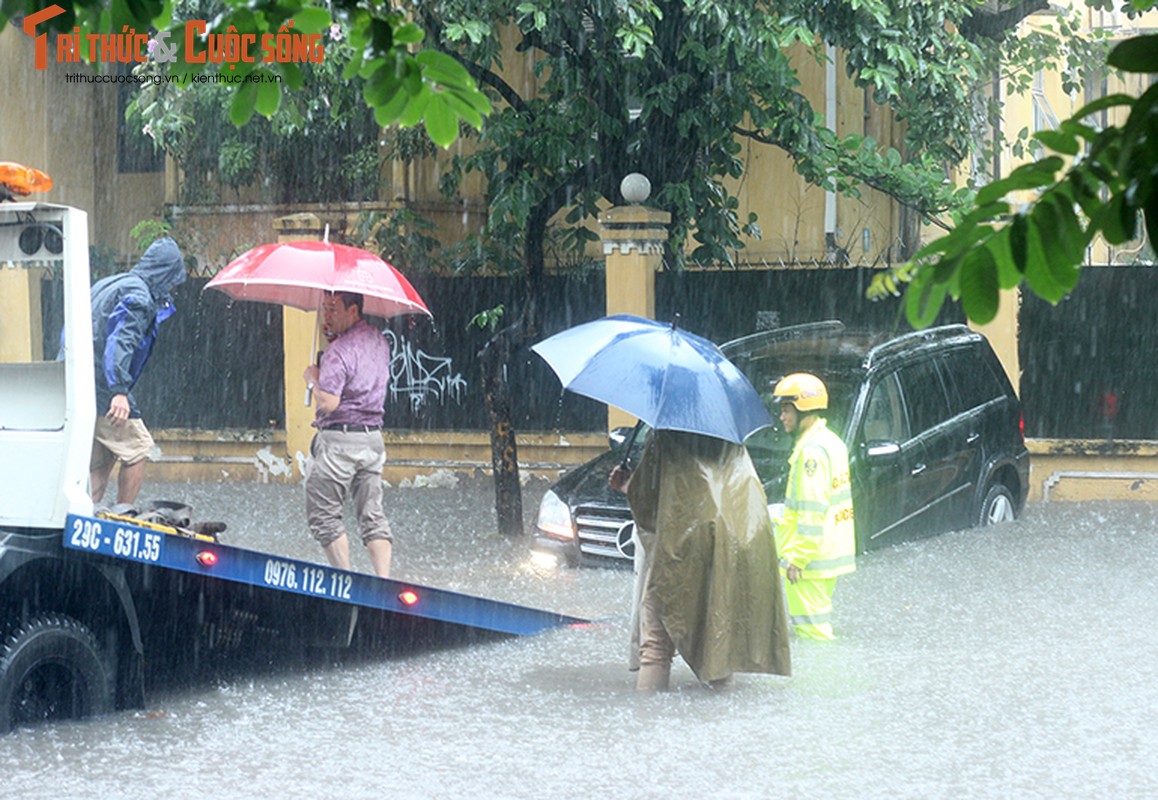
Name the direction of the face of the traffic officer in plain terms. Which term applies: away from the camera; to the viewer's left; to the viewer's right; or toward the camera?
to the viewer's left

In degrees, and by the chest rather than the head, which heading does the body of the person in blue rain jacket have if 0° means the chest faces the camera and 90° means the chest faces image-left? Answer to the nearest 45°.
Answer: approximately 270°

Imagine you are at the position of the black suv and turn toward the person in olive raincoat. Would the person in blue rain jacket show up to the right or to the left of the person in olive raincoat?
right

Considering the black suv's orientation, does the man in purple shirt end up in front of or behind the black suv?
in front

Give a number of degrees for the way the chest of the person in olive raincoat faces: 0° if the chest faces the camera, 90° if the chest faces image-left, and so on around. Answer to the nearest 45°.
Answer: approximately 135°

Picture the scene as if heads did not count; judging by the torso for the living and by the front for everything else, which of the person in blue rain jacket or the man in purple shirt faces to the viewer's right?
the person in blue rain jacket

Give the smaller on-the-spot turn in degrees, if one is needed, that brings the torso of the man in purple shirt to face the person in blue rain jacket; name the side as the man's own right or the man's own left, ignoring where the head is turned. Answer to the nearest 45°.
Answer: approximately 45° to the man's own left

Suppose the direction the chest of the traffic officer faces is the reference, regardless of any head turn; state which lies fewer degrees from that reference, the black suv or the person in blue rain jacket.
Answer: the person in blue rain jacket

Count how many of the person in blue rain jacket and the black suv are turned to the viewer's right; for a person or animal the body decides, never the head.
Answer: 1

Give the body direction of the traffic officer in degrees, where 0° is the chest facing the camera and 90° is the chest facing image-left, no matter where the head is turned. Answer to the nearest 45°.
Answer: approximately 90°

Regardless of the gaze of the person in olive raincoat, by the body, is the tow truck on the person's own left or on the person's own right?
on the person's own left

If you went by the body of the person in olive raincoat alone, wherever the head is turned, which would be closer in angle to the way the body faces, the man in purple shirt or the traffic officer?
the man in purple shirt

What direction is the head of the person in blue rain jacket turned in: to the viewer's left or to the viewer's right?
to the viewer's right

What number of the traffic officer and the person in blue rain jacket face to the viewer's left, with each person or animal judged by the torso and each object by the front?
1
